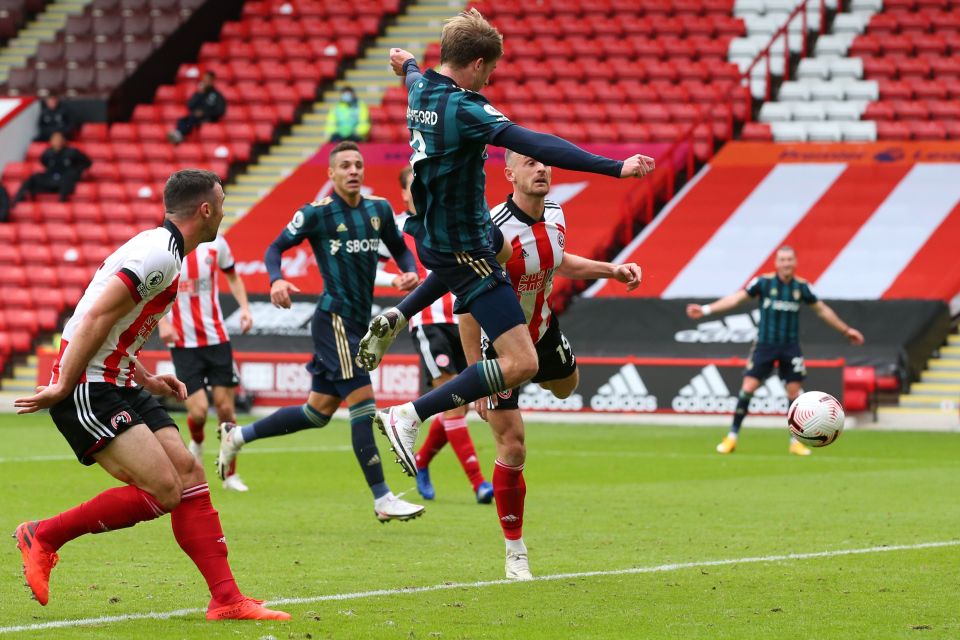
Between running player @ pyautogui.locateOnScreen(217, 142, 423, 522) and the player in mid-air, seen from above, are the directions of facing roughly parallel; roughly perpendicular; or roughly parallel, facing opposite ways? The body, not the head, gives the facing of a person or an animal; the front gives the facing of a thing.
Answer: roughly perpendicular

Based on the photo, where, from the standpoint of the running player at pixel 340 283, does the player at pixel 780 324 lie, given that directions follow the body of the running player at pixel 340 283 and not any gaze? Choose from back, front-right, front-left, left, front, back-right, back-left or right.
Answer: left

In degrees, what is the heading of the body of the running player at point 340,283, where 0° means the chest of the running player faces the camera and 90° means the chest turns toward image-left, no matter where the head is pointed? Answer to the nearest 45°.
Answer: approximately 315°

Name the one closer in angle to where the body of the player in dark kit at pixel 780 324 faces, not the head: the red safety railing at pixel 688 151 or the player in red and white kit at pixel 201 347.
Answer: the player in red and white kit

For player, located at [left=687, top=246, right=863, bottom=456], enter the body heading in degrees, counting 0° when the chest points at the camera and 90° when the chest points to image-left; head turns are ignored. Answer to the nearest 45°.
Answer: approximately 0°

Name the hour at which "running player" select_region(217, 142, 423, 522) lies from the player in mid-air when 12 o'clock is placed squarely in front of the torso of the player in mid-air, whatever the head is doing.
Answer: The running player is roughly at 10 o'clock from the player in mid-air.

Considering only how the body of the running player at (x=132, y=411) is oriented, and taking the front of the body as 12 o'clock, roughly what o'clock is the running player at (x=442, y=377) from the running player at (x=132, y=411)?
the running player at (x=442, y=377) is roughly at 10 o'clock from the running player at (x=132, y=411).

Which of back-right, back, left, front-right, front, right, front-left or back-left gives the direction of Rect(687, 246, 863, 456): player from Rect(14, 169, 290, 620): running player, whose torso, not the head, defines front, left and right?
front-left

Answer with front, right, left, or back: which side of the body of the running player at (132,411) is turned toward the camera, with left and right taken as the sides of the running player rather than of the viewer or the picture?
right

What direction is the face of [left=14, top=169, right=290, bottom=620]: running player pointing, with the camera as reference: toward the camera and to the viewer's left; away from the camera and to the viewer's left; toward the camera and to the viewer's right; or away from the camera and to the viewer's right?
away from the camera and to the viewer's right

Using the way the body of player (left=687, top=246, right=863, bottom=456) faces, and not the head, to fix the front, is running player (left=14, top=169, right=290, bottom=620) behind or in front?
in front

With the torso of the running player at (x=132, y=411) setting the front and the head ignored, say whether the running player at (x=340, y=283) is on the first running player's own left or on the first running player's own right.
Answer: on the first running player's own left

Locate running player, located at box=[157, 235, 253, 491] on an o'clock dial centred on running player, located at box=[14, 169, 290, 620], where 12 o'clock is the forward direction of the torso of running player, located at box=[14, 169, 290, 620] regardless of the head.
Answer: running player, located at box=[157, 235, 253, 491] is roughly at 9 o'clock from running player, located at box=[14, 169, 290, 620].
